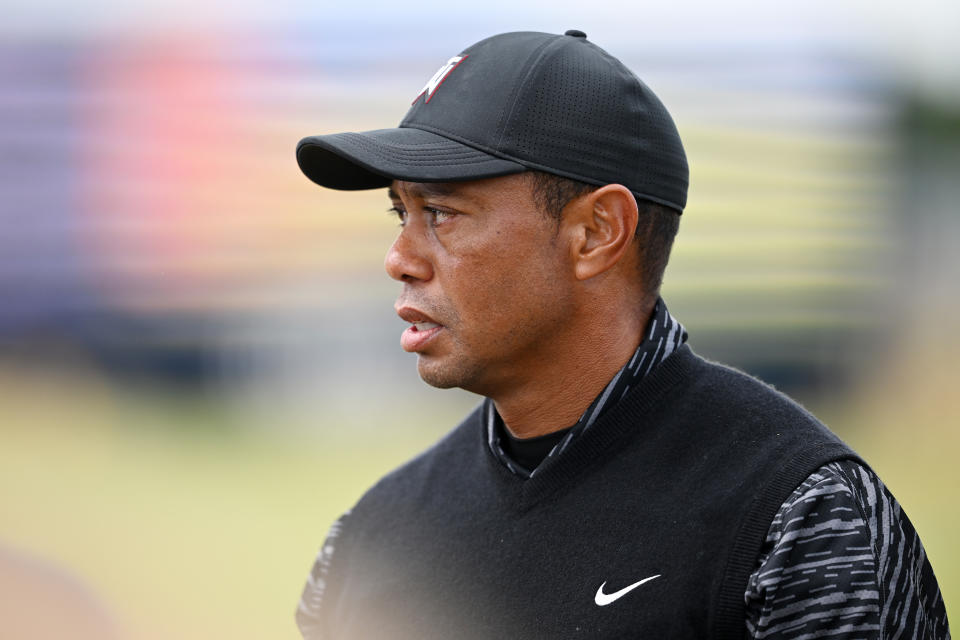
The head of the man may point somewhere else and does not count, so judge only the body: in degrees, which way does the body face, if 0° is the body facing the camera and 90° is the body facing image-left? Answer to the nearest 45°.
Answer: approximately 45°

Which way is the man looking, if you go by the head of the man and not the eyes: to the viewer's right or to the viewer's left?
to the viewer's left
